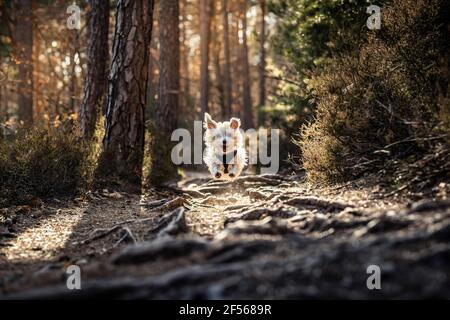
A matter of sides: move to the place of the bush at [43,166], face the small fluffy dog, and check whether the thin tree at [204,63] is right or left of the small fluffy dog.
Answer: left

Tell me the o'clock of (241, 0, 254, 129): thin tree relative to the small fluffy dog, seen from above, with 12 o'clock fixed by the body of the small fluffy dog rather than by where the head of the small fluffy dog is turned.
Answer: The thin tree is roughly at 6 o'clock from the small fluffy dog.

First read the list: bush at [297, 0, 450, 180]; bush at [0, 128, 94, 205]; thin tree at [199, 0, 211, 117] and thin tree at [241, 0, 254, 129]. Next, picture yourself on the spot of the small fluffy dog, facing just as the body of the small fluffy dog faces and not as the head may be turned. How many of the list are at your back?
2

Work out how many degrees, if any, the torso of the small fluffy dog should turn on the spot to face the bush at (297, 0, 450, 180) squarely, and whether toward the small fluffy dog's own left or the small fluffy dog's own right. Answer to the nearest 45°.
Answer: approximately 45° to the small fluffy dog's own left

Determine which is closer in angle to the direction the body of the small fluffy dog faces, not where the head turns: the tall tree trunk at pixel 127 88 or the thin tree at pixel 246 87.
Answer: the tall tree trunk

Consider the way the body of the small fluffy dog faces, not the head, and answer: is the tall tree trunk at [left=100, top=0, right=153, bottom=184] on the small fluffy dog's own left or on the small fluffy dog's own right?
on the small fluffy dog's own right

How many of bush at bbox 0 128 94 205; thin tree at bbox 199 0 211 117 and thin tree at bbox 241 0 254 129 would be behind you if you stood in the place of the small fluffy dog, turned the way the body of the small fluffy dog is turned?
2

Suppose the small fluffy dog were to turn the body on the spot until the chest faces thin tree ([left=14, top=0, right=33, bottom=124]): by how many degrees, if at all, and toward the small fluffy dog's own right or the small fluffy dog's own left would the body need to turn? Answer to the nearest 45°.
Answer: approximately 135° to the small fluffy dog's own right
